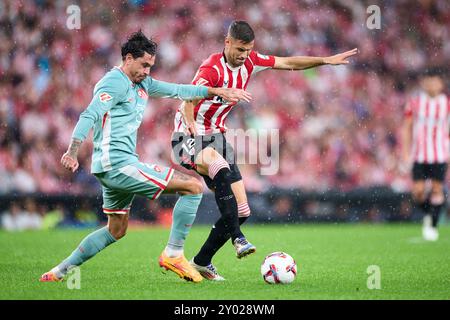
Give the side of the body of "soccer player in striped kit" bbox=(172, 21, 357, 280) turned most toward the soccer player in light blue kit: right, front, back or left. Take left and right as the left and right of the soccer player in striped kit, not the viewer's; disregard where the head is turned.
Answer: right

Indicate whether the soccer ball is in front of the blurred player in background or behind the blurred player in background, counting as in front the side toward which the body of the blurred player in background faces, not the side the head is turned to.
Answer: in front

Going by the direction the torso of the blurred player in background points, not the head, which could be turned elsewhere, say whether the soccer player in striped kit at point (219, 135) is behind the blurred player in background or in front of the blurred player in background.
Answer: in front

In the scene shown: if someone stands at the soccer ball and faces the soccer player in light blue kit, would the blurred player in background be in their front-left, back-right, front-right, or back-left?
back-right

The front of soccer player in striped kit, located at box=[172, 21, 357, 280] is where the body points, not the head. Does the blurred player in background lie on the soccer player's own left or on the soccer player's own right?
on the soccer player's own left

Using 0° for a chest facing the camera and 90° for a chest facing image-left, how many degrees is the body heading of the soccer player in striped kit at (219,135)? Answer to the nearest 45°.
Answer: approximately 315°
